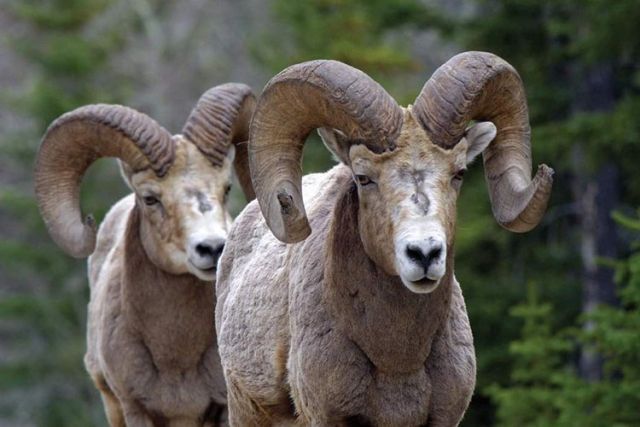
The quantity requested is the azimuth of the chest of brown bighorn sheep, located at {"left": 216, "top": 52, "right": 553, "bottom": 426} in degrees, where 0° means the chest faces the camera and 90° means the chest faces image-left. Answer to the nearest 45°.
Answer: approximately 315°

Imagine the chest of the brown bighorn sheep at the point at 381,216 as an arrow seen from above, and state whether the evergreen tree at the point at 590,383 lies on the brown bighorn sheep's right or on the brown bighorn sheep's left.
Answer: on the brown bighorn sheep's left

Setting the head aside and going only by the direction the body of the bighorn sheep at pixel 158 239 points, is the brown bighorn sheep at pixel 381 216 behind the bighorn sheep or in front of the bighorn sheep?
in front

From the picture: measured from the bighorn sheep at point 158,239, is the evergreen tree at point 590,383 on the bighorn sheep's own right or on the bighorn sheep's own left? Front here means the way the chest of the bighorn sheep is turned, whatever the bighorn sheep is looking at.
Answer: on the bighorn sheep's own left

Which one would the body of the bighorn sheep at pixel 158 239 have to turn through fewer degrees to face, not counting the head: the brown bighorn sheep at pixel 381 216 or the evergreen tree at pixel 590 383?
the brown bighorn sheep

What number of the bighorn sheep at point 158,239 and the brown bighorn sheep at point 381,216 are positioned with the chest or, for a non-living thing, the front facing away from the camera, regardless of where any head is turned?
0

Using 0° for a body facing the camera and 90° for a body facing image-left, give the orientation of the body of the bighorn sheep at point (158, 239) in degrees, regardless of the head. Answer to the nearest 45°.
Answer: approximately 315°
